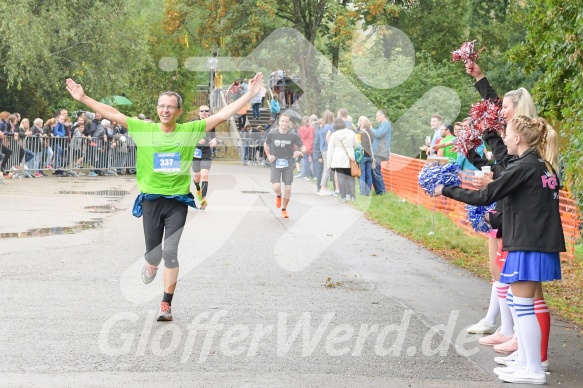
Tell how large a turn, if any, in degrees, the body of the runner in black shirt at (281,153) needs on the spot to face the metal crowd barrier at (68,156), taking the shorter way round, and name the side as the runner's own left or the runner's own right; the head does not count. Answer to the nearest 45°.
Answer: approximately 135° to the runner's own right

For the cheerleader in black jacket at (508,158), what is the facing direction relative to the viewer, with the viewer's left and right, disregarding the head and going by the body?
facing to the left of the viewer

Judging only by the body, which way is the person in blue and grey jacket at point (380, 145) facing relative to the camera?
to the viewer's left

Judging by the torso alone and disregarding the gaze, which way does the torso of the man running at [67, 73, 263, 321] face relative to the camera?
toward the camera

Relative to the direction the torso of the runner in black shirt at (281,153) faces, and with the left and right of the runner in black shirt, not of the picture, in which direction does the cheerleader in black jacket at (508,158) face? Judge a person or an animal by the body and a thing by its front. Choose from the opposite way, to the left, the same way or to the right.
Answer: to the right

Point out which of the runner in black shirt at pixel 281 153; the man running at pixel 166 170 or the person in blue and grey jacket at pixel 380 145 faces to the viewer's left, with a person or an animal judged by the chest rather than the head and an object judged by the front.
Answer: the person in blue and grey jacket

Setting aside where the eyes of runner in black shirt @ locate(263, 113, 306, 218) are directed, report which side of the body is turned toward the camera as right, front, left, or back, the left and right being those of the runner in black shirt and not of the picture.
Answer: front

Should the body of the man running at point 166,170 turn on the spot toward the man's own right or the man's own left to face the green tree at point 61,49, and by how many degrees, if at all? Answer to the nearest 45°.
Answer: approximately 180°

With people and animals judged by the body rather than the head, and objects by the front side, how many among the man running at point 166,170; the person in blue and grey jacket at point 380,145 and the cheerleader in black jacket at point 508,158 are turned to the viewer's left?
2

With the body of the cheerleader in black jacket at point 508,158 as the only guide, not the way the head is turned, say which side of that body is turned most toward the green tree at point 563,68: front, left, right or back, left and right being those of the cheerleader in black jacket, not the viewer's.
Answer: right

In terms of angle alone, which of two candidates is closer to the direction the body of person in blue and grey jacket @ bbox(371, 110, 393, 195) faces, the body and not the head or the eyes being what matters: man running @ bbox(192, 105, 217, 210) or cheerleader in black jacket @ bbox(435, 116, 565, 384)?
the man running

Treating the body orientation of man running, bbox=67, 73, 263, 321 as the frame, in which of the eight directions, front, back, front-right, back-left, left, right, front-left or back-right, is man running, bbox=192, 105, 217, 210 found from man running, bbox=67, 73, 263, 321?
back

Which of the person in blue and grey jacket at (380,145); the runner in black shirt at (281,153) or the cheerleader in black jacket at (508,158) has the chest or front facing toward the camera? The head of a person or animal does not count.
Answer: the runner in black shirt
